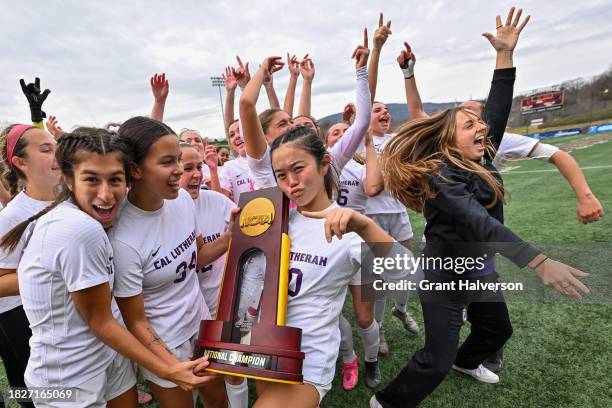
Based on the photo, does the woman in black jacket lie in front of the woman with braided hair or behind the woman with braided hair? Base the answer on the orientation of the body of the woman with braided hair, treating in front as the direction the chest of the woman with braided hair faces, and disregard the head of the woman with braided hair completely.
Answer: in front

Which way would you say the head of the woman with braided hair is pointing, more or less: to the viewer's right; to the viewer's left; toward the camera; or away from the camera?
toward the camera
